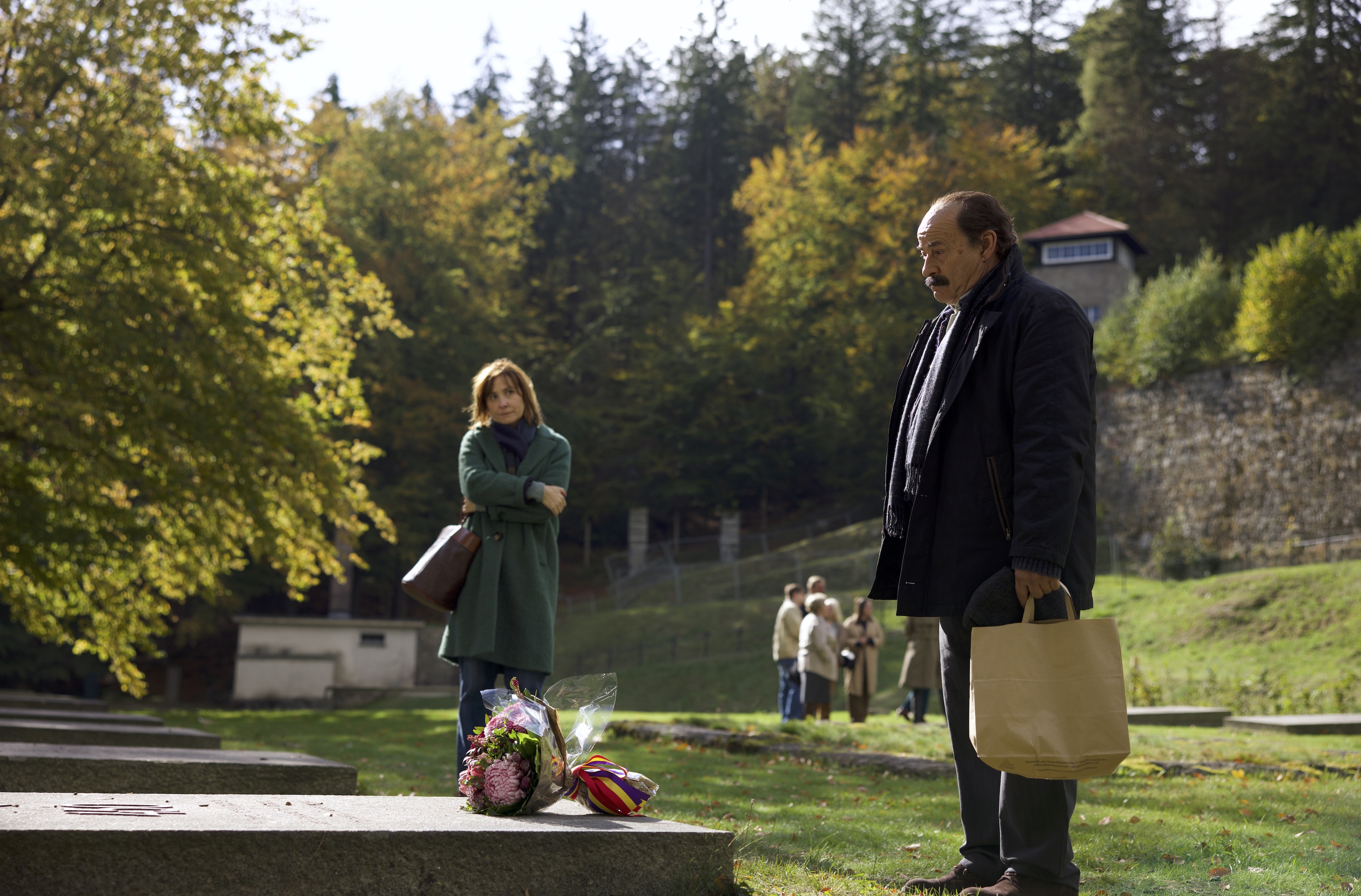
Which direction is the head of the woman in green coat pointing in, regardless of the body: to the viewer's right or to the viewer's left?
to the viewer's right

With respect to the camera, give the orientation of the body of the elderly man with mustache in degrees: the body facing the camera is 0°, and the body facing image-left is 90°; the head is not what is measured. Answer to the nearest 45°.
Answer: approximately 45°

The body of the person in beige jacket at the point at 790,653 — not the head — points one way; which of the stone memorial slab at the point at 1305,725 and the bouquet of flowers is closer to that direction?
the stone memorial slab

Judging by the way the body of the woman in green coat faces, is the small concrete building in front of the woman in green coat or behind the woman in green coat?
behind

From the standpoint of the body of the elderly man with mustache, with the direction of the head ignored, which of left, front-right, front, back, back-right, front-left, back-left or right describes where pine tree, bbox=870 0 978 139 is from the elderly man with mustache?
back-right

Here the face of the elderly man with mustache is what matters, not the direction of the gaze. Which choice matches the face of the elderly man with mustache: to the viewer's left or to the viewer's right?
to the viewer's left

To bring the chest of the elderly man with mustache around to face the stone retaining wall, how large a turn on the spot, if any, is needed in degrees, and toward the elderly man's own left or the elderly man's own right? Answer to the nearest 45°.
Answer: approximately 135° to the elderly man's own right
